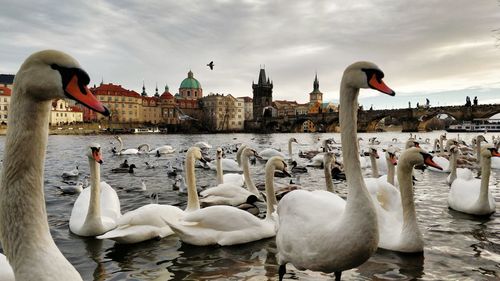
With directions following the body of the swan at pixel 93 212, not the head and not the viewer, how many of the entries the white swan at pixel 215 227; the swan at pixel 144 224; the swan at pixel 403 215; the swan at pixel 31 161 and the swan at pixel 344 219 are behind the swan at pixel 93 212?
0

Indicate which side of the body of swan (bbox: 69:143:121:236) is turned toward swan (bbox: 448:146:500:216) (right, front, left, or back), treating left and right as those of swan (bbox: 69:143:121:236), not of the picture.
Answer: left

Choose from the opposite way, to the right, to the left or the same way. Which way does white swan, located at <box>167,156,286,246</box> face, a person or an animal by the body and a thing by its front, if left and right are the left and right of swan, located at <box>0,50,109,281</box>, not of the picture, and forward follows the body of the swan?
the same way

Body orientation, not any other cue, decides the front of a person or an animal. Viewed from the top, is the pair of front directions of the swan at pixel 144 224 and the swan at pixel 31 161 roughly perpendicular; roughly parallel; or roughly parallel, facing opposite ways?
roughly parallel

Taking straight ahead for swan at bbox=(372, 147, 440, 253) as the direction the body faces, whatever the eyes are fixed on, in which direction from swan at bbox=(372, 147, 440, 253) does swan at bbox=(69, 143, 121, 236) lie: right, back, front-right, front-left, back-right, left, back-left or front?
back-right

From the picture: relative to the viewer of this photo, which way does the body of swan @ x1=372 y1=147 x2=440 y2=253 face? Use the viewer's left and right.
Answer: facing the viewer and to the right of the viewer

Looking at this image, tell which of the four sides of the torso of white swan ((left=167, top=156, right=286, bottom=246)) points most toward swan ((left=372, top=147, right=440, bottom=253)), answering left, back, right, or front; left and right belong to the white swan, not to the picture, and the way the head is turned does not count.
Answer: front

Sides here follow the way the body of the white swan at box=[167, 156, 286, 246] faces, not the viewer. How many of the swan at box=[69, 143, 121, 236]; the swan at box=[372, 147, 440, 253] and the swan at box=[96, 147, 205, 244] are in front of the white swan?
1

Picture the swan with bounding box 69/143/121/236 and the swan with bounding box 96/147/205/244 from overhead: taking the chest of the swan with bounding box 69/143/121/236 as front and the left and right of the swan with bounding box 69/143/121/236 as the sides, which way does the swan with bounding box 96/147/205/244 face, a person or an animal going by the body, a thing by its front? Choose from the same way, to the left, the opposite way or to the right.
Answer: to the left

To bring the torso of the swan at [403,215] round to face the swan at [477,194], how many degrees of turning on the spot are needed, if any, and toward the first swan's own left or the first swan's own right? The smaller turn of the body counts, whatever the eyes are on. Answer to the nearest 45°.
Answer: approximately 90° to the first swan's own left

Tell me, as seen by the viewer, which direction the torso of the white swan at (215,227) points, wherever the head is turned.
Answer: to the viewer's right

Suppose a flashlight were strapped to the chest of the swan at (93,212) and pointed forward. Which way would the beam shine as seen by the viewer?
toward the camera

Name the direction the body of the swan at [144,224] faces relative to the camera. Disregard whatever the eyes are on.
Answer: to the viewer's right

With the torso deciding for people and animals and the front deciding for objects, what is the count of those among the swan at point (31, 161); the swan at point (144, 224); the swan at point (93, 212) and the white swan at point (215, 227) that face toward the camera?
1
